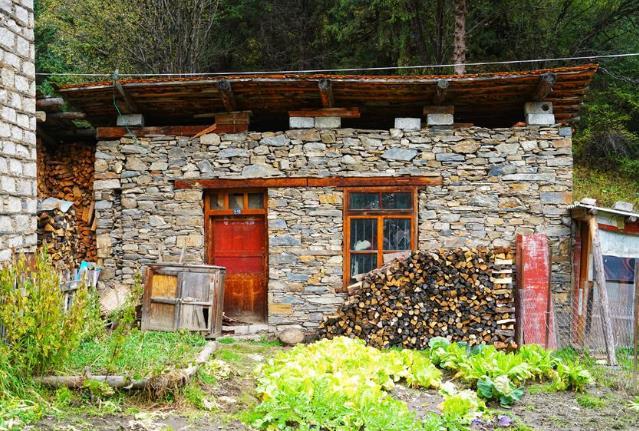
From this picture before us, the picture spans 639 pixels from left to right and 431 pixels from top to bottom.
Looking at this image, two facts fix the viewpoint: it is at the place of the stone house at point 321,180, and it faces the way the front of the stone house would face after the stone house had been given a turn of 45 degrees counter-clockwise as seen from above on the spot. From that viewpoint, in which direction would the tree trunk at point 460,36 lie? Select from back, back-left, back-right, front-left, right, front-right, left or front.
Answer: left

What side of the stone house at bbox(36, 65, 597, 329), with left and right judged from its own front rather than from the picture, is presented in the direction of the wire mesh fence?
left

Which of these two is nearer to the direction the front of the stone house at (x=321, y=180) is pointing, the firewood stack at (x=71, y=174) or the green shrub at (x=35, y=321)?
the green shrub

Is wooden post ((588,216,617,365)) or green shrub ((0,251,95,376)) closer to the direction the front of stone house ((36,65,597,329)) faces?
the green shrub

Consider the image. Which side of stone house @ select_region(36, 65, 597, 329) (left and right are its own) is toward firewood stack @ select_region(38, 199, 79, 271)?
right

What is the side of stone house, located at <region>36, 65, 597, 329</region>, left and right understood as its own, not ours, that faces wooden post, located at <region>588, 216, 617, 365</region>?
left

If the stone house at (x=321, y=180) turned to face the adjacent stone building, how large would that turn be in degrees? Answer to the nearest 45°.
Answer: approximately 45° to its right

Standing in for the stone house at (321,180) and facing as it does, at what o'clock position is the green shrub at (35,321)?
The green shrub is roughly at 1 o'clock from the stone house.

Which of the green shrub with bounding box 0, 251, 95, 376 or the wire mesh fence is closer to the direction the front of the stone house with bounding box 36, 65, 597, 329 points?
the green shrub

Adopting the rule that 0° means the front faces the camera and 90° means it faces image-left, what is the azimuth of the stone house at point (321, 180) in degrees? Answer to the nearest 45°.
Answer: approximately 0°
